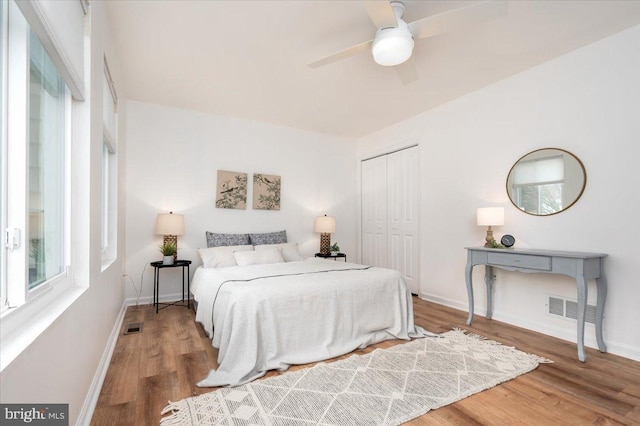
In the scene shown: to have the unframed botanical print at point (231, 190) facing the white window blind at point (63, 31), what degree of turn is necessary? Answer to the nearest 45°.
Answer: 0° — it already faces it

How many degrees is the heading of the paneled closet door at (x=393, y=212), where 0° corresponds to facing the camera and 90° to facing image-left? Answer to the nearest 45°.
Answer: approximately 45°

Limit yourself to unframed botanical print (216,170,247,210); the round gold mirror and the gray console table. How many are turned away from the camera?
0

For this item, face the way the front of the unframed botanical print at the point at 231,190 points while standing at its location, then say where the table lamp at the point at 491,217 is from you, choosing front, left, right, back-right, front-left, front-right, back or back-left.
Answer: front-left

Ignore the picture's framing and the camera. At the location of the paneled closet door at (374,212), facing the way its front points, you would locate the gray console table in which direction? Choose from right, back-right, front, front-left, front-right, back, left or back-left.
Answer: left

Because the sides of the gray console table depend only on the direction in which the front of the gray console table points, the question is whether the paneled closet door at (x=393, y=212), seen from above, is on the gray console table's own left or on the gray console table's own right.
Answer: on the gray console table's own right

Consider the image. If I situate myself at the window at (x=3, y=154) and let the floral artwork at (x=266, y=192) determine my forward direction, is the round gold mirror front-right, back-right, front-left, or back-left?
front-right

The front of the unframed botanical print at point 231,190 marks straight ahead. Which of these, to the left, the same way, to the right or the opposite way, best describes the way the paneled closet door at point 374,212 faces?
to the right

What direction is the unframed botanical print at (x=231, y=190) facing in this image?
toward the camera

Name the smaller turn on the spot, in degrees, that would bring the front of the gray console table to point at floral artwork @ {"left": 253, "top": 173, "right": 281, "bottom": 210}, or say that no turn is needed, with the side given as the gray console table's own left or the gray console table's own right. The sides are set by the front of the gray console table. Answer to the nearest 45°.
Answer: approximately 45° to the gray console table's own right

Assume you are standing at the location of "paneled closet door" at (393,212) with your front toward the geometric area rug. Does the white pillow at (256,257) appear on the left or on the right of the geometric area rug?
right

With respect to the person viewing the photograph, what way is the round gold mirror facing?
facing the viewer and to the left of the viewer

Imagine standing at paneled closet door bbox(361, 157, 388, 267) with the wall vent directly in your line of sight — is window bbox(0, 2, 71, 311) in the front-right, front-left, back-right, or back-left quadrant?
front-right
